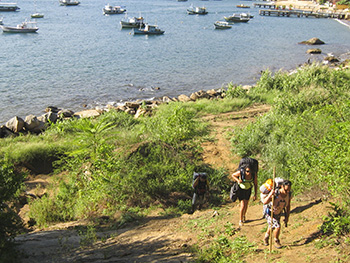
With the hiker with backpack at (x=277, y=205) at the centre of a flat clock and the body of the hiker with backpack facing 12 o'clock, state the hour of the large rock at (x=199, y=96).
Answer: The large rock is roughly at 7 o'clock from the hiker with backpack.

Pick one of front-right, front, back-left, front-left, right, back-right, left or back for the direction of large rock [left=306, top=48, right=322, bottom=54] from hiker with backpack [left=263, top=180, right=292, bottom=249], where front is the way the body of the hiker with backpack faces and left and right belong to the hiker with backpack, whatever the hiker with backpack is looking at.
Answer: back-left

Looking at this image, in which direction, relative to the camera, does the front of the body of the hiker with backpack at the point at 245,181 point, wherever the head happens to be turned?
toward the camera

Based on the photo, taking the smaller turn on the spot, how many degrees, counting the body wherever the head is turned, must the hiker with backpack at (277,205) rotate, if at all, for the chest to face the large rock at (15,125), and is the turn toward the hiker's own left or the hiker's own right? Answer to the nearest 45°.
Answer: approximately 180°

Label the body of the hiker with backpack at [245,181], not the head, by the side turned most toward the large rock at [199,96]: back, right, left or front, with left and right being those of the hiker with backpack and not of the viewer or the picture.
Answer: back

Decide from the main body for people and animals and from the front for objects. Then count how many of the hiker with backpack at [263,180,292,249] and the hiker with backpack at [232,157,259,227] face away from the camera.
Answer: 0

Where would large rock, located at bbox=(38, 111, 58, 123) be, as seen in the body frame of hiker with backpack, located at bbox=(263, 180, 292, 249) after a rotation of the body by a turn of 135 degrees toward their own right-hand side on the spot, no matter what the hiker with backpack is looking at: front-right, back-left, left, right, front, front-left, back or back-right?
front-right

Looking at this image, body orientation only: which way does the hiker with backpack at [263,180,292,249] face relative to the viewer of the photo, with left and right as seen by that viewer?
facing the viewer and to the right of the viewer

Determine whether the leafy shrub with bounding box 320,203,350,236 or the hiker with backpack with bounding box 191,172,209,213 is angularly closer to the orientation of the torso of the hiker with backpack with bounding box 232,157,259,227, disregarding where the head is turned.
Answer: the leafy shrub

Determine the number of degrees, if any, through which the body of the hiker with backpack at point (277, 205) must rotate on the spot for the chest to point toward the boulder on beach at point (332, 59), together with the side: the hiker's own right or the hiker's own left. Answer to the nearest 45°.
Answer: approximately 135° to the hiker's own left
